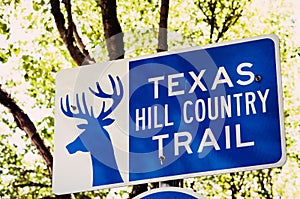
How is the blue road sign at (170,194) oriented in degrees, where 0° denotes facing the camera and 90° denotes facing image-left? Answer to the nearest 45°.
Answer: approximately 0°
